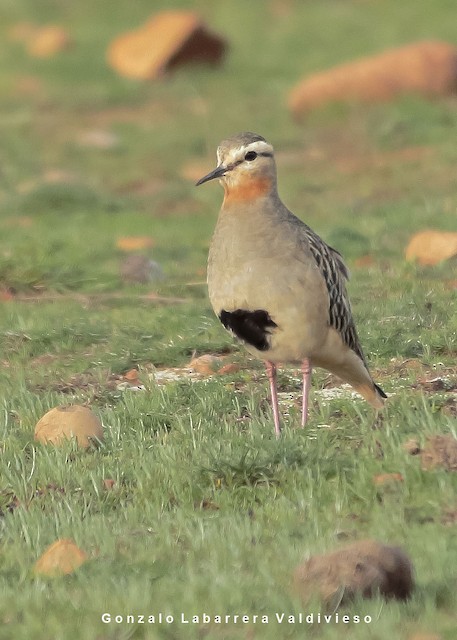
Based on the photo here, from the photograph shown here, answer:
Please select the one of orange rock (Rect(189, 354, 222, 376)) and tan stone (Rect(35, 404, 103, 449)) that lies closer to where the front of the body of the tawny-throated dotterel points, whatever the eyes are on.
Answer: the tan stone

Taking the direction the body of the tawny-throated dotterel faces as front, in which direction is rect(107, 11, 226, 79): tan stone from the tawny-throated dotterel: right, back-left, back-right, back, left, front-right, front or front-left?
back-right

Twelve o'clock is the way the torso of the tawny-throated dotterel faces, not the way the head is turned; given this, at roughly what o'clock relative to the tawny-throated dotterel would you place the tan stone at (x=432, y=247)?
The tan stone is roughly at 5 o'clock from the tawny-throated dotterel.

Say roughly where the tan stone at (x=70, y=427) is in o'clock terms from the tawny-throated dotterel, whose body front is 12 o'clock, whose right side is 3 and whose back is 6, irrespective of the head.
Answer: The tan stone is roughly at 1 o'clock from the tawny-throated dotterel.

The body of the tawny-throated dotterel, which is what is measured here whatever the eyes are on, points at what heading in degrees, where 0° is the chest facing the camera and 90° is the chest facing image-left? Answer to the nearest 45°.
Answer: approximately 45°

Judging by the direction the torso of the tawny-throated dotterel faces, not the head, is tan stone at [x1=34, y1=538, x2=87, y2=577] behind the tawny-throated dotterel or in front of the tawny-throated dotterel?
in front

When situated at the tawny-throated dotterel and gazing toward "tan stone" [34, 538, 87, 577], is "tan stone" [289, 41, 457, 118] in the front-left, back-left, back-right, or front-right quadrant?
back-right

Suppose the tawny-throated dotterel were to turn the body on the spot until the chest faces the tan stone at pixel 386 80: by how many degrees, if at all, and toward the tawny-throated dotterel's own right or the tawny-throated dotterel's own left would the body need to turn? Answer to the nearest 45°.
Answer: approximately 135° to the tawny-throated dotterel's own right

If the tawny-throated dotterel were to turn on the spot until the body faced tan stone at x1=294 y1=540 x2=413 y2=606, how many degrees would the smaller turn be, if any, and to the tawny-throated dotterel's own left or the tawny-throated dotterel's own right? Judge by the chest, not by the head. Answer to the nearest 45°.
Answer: approximately 45° to the tawny-throated dotterel's own left
